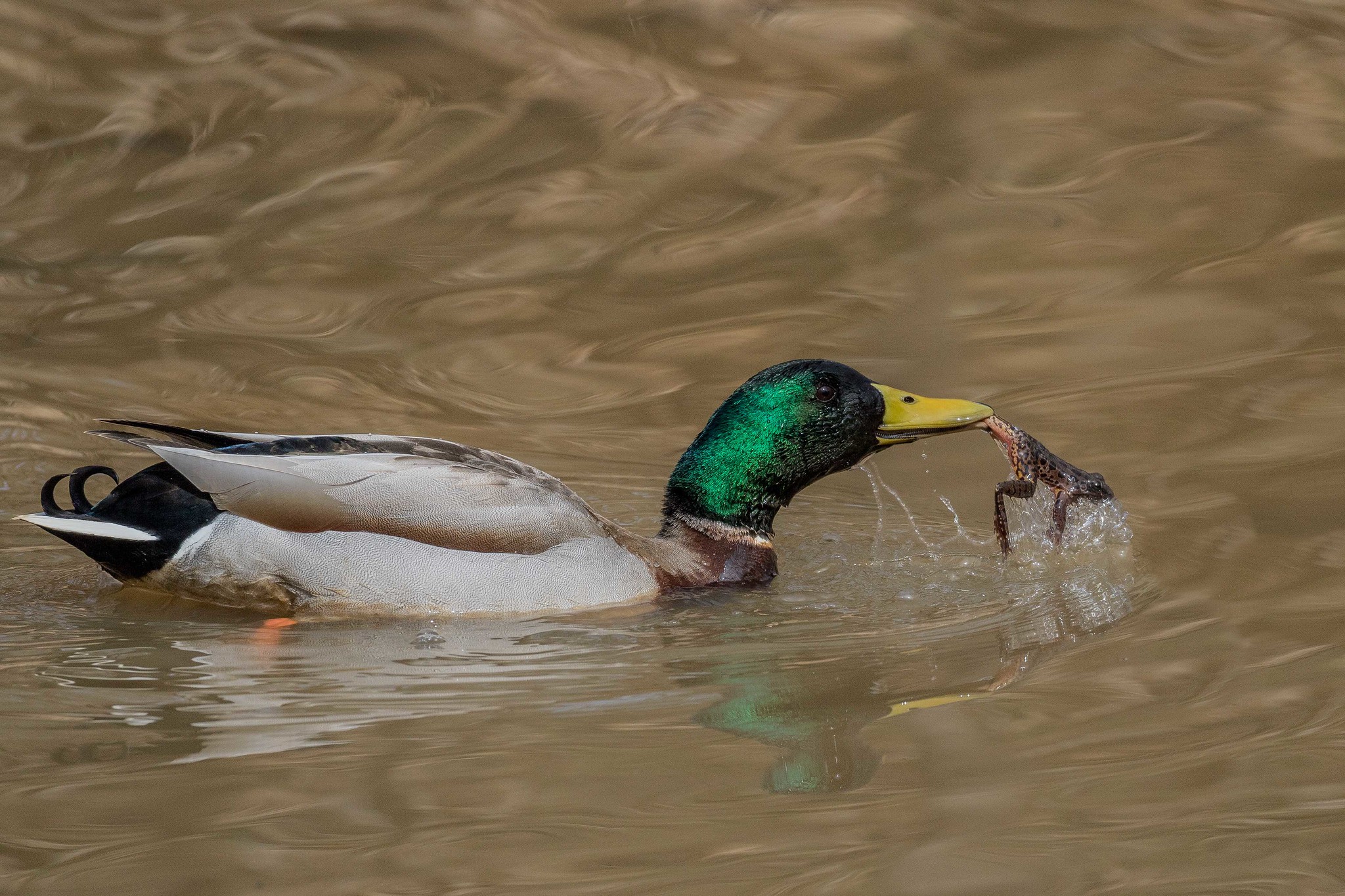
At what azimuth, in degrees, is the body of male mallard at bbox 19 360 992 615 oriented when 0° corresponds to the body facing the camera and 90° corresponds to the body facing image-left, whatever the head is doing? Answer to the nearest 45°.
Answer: approximately 270°
